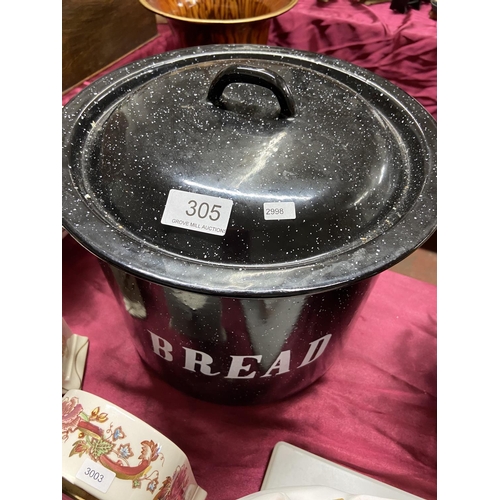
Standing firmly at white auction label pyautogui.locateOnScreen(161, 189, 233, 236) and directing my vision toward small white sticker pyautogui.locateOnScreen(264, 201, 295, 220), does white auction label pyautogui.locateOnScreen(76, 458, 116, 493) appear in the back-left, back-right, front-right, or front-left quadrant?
back-right

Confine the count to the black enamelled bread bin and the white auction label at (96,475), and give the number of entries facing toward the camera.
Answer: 2

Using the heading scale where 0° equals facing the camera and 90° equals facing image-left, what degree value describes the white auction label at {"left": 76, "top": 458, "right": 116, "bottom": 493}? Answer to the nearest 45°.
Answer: approximately 0°
